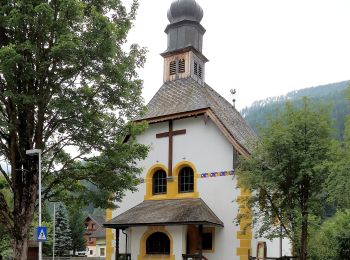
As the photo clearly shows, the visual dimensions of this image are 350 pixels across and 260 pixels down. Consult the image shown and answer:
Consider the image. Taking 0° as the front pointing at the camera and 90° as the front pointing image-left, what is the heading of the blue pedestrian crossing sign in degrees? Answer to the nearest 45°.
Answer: approximately 0°

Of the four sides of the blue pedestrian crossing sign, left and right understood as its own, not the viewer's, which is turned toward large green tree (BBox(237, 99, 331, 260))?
left

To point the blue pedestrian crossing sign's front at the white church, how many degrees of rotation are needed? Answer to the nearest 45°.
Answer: approximately 135° to its left
